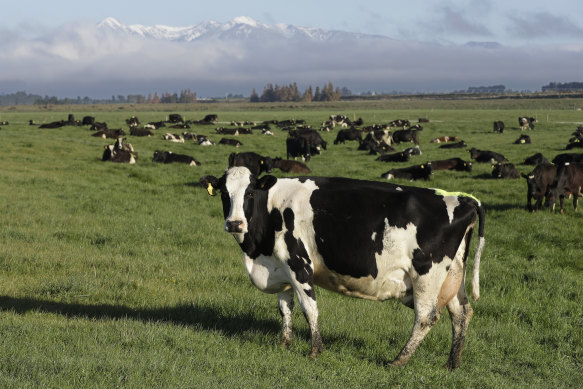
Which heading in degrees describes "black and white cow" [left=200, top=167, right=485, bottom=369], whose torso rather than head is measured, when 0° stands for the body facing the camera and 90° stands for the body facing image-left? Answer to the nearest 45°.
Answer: approximately 90°

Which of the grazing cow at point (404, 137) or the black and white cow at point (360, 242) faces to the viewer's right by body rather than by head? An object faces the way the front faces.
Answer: the grazing cow

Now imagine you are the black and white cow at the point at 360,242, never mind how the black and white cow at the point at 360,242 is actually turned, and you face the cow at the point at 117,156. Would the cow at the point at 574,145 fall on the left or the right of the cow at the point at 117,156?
right

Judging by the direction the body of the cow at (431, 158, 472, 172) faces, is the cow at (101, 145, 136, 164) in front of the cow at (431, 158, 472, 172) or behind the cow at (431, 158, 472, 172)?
behind

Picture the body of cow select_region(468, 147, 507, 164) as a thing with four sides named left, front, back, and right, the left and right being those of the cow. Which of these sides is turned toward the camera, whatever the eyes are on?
left

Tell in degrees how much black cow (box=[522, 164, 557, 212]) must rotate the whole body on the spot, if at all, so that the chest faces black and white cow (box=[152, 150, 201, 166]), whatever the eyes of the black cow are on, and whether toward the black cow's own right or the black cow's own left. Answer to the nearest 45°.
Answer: approximately 45° to the black cow's own right
